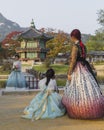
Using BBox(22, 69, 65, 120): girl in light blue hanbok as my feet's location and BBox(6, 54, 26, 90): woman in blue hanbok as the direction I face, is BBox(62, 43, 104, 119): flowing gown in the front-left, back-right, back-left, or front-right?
back-right

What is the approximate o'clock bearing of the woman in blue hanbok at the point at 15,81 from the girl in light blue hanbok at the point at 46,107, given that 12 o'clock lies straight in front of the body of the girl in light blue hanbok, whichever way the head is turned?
The woman in blue hanbok is roughly at 10 o'clock from the girl in light blue hanbok.

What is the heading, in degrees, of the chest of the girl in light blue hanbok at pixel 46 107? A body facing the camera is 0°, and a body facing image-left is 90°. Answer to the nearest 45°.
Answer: approximately 225°

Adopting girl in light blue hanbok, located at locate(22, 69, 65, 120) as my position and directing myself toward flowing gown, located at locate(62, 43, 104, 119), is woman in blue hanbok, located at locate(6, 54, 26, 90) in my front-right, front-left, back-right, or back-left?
back-left

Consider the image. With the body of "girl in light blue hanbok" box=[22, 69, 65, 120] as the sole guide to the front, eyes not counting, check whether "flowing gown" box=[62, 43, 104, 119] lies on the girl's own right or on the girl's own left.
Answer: on the girl's own right
